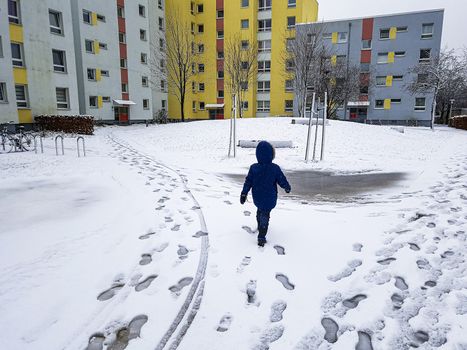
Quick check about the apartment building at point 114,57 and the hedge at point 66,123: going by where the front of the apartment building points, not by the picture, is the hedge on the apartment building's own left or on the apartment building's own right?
on the apartment building's own right

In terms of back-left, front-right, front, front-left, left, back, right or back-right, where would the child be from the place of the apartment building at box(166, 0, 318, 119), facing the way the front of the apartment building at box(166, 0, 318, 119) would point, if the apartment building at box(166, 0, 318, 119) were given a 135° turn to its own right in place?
back-left

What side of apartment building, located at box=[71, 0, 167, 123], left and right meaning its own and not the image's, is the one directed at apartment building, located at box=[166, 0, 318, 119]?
left

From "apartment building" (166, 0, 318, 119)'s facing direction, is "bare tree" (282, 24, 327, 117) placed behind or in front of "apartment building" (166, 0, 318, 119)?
in front

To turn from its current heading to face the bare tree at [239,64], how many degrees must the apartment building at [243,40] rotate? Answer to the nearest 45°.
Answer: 0° — it already faces it

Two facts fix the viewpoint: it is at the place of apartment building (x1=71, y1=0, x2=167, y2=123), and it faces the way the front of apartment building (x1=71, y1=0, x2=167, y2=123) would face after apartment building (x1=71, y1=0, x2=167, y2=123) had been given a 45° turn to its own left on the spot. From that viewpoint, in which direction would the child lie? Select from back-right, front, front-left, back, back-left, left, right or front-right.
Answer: right

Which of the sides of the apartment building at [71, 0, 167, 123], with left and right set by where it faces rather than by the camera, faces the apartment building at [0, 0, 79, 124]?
right

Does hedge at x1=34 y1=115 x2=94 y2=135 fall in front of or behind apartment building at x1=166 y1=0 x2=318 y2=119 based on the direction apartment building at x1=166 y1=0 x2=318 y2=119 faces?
in front

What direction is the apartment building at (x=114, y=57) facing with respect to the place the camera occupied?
facing the viewer and to the right of the viewer

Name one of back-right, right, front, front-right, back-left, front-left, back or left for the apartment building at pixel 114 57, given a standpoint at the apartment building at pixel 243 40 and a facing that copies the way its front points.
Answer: front-right

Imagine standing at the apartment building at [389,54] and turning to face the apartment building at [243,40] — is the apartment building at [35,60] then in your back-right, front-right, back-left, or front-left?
front-left

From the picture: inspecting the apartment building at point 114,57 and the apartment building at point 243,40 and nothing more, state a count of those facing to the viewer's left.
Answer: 0

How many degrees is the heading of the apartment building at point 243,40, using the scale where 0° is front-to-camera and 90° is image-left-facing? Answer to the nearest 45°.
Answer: approximately 0°
